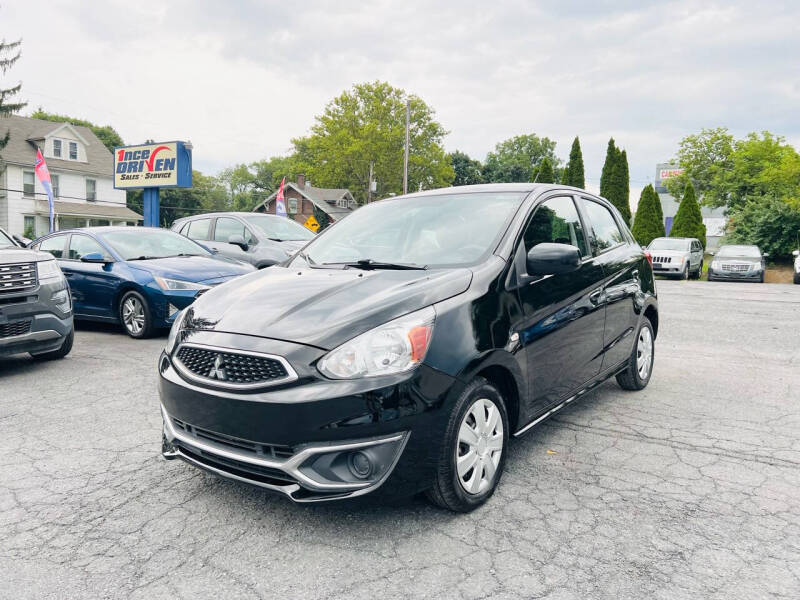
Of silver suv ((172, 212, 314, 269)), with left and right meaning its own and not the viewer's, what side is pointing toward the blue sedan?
right

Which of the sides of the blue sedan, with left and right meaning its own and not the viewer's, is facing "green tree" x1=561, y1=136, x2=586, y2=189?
left

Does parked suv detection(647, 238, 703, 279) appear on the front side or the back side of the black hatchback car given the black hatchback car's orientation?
on the back side

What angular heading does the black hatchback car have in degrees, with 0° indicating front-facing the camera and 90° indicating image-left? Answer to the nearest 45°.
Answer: approximately 45°

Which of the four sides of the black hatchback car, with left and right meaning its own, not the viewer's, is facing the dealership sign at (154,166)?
right

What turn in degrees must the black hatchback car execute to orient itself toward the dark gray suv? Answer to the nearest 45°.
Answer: approximately 90° to its right

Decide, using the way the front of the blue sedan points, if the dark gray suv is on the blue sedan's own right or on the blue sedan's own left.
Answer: on the blue sedan's own right

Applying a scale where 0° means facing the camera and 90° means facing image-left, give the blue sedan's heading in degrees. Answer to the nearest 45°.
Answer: approximately 315°

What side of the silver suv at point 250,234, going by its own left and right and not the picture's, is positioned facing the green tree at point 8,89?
back

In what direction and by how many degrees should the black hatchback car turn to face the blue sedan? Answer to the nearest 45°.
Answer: approximately 90° to its right

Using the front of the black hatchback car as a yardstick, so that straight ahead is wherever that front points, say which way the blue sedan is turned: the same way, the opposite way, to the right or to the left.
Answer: to the left

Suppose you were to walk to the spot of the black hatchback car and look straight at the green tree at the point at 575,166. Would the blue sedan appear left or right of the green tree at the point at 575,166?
left

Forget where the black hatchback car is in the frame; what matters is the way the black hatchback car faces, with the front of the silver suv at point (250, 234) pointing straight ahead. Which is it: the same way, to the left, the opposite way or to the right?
to the right

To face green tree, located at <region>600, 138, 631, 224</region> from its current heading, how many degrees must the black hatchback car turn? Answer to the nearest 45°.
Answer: approximately 135° to its right
